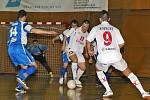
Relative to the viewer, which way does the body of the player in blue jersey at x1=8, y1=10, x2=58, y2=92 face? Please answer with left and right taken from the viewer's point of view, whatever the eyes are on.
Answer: facing away from the viewer and to the right of the viewer

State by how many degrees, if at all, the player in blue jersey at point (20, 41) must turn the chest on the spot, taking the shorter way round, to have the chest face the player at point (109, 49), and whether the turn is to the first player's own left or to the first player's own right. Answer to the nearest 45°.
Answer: approximately 90° to the first player's own right

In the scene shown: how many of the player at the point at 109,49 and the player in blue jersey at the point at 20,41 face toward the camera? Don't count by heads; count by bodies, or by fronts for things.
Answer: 0

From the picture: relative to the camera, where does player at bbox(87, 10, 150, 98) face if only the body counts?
away from the camera

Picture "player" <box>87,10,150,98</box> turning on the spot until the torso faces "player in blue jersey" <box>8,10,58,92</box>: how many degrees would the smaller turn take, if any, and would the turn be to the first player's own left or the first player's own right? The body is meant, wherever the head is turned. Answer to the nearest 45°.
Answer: approximately 90° to the first player's own left
